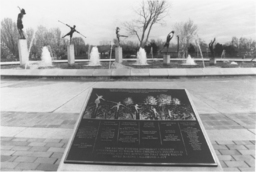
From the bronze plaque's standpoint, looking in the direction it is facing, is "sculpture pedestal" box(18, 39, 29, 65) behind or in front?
behind

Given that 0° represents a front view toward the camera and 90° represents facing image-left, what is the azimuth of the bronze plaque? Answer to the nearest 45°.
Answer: approximately 0°

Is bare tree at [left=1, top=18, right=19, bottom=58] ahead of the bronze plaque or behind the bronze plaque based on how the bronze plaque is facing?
behind

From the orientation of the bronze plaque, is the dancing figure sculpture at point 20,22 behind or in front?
behind

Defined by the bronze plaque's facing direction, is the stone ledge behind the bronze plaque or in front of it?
behind
